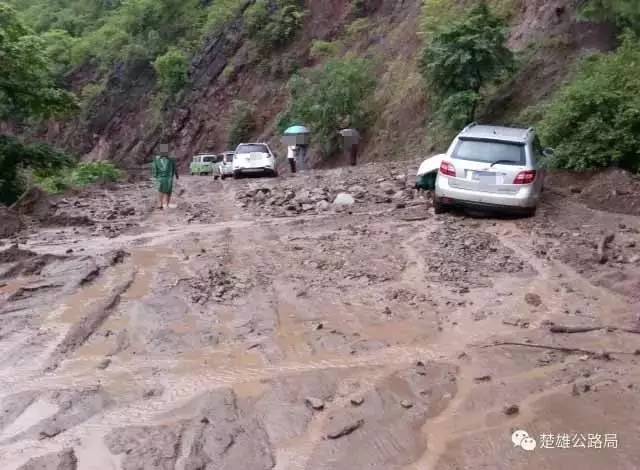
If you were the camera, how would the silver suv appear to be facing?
facing away from the viewer

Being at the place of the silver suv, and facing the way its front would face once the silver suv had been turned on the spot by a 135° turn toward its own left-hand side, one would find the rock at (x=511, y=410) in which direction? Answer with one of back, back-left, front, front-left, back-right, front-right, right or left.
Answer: front-left

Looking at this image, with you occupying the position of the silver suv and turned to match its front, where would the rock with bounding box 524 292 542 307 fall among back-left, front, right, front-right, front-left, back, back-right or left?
back

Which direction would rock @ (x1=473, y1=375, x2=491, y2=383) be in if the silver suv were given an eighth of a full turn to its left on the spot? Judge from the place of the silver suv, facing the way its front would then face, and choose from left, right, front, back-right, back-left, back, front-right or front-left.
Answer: back-left

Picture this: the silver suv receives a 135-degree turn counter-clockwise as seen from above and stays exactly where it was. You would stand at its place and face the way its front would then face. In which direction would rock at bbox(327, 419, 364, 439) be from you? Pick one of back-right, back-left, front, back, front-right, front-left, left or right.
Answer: front-left
